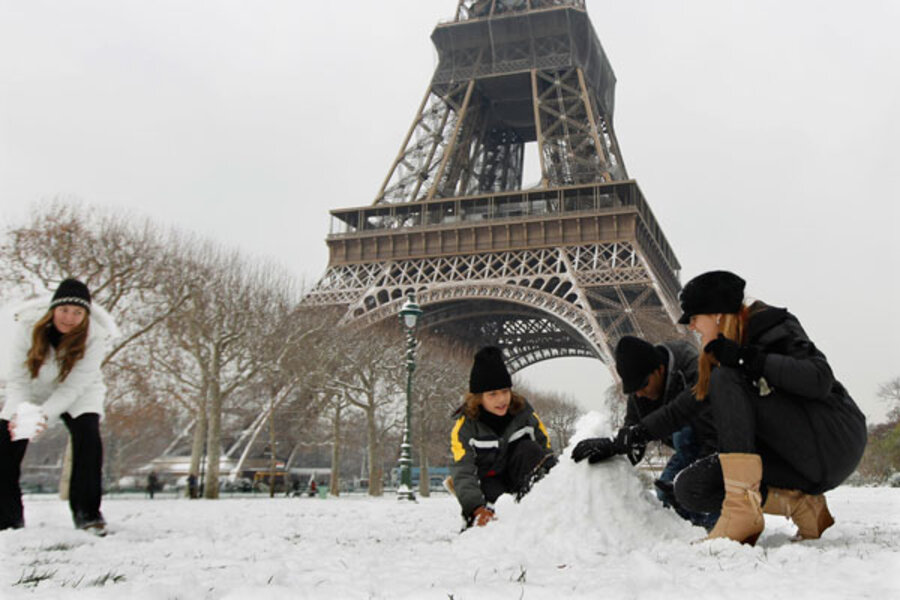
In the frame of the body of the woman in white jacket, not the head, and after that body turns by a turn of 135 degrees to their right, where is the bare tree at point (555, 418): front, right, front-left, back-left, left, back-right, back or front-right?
right

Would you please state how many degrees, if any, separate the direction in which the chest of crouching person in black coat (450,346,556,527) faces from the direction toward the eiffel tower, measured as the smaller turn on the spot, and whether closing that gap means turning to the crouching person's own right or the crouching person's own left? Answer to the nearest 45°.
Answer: approximately 135° to the crouching person's own left

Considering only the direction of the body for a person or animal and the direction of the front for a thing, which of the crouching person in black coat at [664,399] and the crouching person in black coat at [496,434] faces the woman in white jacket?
the crouching person in black coat at [664,399]

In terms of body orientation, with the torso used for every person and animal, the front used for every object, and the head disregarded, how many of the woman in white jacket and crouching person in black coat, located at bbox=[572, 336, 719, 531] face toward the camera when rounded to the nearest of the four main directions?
1

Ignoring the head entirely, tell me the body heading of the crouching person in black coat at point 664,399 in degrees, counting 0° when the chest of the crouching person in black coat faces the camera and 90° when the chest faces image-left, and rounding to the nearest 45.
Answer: approximately 90°

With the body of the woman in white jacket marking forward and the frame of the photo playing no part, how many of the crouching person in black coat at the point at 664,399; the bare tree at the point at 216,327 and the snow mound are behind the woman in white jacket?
1

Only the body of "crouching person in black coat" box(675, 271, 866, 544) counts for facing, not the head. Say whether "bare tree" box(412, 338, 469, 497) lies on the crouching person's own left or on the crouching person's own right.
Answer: on the crouching person's own right

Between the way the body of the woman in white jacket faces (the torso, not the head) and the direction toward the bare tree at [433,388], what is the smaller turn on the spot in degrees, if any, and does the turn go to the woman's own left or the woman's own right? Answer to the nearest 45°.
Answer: approximately 135° to the woman's own left

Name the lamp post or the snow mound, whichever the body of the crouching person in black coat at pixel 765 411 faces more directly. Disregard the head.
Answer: the snow mound

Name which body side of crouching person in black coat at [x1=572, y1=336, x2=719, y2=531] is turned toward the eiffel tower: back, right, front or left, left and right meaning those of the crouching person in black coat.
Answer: right

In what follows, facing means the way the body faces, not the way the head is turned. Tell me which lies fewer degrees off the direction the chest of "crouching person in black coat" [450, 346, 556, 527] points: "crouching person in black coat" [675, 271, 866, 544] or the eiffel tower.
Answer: the crouching person in black coat

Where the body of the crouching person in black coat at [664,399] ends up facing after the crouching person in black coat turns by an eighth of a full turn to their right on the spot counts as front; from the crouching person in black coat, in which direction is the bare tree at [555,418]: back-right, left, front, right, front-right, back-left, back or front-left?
front-right

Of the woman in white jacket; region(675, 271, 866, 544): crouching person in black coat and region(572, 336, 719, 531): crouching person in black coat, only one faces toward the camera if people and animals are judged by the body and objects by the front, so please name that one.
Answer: the woman in white jacket

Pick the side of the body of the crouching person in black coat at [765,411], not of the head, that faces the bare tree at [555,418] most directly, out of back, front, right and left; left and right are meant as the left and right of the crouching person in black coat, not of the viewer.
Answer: right

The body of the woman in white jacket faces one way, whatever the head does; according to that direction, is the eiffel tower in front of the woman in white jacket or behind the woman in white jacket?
behind

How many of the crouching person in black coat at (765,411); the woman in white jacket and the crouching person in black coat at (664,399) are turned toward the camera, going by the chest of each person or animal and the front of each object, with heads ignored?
1

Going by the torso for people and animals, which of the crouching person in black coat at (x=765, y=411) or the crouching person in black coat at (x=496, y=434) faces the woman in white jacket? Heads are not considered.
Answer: the crouching person in black coat at (x=765, y=411)

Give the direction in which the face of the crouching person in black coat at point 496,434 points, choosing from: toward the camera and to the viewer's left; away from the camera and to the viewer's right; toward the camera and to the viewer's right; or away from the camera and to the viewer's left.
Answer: toward the camera and to the viewer's right

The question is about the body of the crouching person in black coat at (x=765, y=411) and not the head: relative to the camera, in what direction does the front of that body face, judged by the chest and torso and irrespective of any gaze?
to the viewer's left

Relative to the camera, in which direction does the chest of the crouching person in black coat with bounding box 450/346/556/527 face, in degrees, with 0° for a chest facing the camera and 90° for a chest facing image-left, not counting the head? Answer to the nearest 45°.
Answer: approximately 315°
